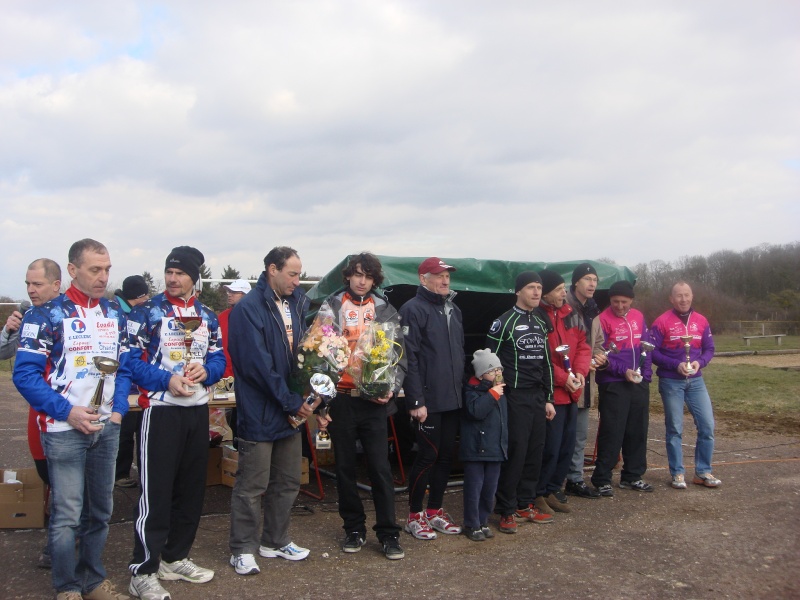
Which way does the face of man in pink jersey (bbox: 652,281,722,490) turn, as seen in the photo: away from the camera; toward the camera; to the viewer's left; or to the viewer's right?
toward the camera

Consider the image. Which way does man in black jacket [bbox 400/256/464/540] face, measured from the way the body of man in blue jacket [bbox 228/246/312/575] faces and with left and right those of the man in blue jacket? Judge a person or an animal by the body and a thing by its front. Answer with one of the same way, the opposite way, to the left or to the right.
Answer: the same way

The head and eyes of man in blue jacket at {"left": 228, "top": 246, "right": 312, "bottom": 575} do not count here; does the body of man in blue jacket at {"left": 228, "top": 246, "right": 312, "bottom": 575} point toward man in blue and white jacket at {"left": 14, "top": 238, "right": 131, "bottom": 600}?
no

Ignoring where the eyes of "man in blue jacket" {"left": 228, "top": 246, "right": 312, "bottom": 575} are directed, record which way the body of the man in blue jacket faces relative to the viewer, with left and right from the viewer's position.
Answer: facing the viewer and to the right of the viewer

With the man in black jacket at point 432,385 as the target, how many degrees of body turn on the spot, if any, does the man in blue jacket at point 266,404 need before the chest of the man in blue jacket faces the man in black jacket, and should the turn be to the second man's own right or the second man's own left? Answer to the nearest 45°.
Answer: approximately 90° to the second man's own left

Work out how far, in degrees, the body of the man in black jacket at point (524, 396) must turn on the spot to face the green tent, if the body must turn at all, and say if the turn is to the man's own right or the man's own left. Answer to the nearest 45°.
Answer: approximately 135° to the man's own left

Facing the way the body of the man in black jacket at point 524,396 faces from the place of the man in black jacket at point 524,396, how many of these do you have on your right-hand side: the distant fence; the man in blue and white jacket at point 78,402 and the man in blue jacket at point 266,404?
2

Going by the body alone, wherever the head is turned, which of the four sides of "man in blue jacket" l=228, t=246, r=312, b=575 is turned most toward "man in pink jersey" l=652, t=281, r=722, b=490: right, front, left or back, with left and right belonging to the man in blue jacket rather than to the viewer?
left

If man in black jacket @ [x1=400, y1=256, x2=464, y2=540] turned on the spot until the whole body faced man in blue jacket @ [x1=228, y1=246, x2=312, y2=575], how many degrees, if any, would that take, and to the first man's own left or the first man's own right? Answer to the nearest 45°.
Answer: approximately 90° to the first man's own right

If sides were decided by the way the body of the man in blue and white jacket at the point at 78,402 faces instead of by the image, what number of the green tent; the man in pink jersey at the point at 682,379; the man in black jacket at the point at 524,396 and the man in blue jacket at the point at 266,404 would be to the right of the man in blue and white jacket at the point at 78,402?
0

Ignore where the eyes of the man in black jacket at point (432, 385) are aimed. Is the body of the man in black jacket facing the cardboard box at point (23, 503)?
no

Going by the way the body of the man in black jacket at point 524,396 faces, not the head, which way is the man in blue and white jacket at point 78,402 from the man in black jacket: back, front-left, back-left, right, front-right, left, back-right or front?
right

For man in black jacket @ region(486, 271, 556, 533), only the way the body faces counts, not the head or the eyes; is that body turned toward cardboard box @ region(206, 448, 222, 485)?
no

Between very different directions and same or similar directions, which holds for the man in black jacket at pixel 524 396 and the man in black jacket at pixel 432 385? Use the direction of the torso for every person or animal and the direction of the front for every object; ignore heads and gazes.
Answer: same or similar directions

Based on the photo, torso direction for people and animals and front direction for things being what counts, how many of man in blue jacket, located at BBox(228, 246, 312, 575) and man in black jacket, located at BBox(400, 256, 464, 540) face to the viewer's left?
0

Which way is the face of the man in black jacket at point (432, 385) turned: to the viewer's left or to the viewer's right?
to the viewer's right

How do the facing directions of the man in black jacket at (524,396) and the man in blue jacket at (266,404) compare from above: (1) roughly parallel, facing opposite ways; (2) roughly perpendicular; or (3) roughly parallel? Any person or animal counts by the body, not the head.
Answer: roughly parallel
